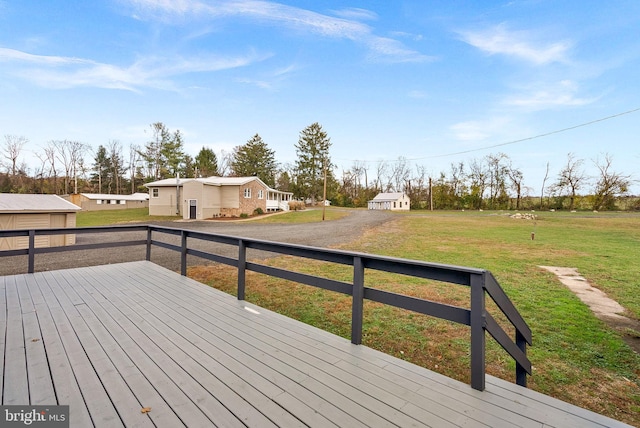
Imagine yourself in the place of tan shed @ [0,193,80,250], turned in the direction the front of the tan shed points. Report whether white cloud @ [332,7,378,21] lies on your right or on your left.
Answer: on your left

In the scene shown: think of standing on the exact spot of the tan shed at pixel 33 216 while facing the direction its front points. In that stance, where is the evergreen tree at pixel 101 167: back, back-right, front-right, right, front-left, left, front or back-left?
back

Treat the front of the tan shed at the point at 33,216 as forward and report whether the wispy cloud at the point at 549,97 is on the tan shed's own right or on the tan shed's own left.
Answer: on the tan shed's own left

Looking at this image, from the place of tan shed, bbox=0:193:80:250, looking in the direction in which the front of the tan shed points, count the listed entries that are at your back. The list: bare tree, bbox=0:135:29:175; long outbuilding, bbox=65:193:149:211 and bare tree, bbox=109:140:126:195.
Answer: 3

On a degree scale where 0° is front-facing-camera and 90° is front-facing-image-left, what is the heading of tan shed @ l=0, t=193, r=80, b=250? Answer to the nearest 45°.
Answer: approximately 0°

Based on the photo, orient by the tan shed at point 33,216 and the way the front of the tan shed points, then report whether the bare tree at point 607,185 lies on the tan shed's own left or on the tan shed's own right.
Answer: on the tan shed's own left

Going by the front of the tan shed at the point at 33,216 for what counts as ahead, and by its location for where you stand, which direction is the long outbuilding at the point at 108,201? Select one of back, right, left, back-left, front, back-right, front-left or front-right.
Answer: back
